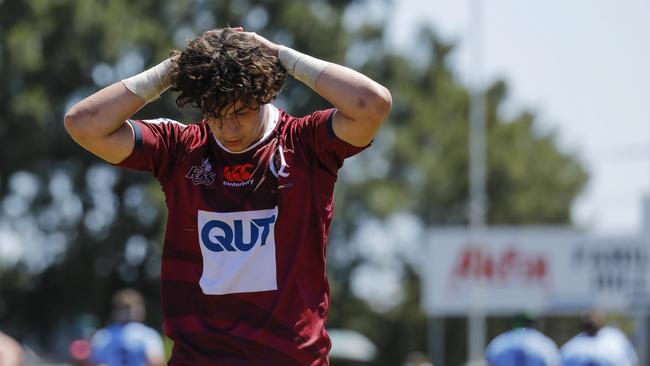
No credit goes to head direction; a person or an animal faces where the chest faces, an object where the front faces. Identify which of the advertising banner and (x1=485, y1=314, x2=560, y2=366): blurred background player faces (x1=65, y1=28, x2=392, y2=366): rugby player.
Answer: the advertising banner

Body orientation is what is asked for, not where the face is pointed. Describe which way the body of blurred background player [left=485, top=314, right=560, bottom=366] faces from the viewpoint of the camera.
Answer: away from the camera

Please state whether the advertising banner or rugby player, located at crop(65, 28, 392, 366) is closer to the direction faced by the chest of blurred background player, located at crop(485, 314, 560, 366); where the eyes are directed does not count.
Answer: the advertising banner

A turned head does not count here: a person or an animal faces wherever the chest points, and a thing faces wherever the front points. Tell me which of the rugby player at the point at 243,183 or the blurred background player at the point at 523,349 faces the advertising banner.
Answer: the blurred background player

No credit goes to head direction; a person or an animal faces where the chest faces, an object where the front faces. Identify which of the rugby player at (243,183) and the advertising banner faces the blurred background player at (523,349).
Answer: the advertising banner

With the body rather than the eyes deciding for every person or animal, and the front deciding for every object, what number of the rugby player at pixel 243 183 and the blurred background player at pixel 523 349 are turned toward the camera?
1

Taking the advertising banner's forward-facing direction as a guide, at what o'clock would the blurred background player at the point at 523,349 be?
The blurred background player is roughly at 12 o'clock from the advertising banner.

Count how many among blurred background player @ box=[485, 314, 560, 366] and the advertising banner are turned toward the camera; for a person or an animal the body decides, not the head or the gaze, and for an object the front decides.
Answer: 1

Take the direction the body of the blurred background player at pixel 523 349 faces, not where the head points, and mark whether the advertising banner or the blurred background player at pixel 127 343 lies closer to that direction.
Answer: the advertising banner

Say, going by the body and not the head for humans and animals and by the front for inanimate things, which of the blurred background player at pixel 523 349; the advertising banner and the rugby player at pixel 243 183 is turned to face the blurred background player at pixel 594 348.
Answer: the advertising banner
